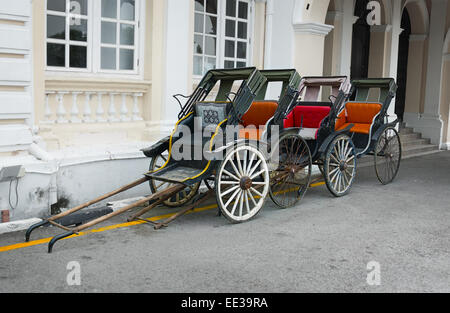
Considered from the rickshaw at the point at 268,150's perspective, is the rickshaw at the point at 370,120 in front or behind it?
behind

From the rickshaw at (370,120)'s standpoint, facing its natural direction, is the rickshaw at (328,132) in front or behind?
in front

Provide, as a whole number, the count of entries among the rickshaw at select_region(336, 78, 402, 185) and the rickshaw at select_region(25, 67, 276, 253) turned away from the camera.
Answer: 0

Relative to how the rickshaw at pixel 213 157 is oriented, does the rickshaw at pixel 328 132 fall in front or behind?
behind

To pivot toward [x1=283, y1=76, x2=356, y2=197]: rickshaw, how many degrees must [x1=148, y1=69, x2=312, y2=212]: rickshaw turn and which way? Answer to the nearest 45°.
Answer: approximately 180°

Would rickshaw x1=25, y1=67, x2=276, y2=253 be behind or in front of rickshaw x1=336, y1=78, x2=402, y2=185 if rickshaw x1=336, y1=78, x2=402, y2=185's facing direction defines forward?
in front

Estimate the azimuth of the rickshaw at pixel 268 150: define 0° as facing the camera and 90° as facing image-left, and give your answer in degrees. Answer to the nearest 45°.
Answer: approximately 45°

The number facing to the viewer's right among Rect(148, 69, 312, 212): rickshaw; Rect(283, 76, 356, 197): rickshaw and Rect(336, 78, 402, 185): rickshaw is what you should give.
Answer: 0

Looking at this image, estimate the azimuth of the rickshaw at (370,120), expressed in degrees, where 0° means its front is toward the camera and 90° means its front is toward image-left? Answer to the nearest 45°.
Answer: approximately 45°

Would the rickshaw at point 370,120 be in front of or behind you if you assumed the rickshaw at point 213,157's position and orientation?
behind

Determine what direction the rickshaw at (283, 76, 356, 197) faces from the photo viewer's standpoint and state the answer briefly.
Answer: facing the viewer and to the left of the viewer
